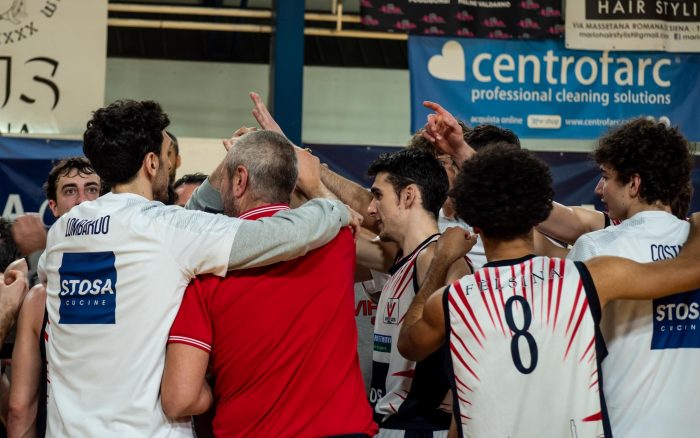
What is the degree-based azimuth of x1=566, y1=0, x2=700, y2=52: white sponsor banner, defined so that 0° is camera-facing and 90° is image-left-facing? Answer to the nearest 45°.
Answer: approximately 0°

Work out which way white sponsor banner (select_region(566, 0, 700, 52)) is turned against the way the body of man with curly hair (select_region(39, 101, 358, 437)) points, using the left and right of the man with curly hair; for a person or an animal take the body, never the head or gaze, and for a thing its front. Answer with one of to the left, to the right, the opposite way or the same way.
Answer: the opposite way

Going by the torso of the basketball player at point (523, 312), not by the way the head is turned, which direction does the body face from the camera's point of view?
away from the camera

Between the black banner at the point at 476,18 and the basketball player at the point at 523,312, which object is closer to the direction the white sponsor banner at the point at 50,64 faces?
the basketball player

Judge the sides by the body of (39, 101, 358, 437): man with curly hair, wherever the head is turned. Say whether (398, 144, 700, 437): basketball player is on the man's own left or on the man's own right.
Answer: on the man's own right

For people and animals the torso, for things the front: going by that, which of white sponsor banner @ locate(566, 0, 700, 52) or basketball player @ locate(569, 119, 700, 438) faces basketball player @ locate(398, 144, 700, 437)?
the white sponsor banner

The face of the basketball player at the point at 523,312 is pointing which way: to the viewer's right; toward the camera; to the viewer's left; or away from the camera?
away from the camera

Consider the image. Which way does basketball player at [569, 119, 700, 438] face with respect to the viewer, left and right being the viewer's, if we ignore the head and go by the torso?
facing away from the viewer and to the left of the viewer

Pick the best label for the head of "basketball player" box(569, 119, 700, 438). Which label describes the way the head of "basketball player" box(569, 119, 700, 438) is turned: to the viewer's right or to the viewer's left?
to the viewer's left
